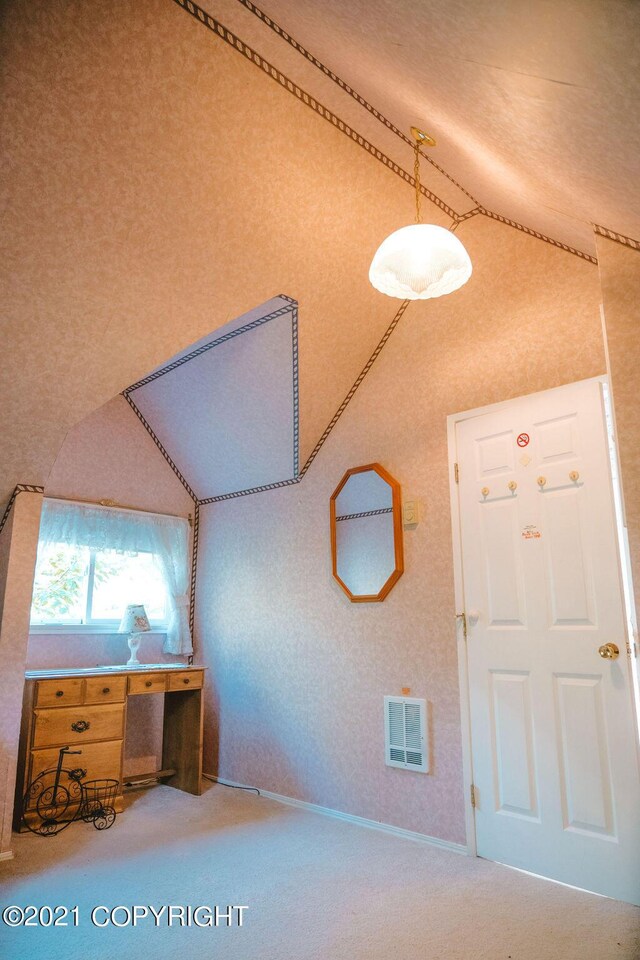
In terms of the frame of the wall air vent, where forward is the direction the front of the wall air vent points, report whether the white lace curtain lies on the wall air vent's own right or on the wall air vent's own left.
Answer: on the wall air vent's own right

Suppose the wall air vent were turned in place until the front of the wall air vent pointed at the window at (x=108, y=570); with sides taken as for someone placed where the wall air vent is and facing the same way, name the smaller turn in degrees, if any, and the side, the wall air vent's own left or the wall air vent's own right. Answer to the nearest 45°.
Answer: approximately 45° to the wall air vent's own right

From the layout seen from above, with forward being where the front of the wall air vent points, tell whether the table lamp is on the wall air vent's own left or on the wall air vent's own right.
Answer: on the wall air vent's own right

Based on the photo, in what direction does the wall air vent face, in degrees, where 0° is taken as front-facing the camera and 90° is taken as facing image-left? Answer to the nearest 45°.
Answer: approximately 45°
